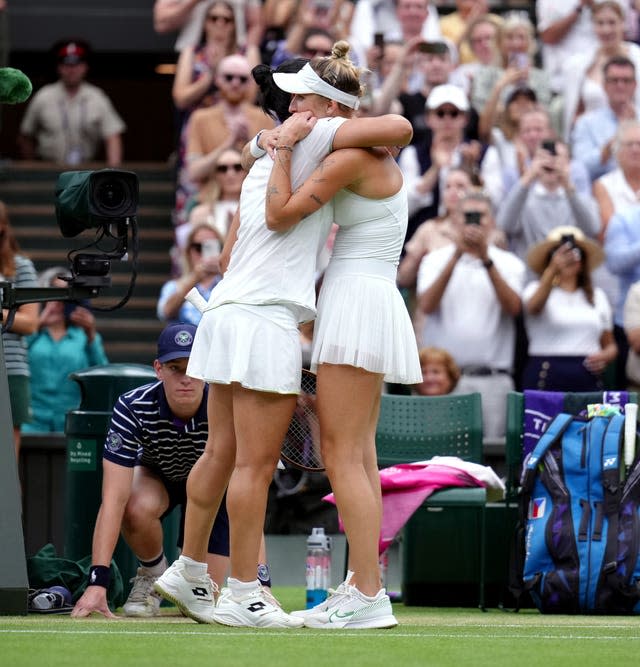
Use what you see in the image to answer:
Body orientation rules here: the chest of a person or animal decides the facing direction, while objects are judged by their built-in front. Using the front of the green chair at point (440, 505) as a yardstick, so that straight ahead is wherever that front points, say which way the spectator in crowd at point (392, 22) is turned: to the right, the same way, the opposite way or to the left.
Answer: the same way

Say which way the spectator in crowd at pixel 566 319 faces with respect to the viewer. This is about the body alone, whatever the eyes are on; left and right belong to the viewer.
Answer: facing the viewer

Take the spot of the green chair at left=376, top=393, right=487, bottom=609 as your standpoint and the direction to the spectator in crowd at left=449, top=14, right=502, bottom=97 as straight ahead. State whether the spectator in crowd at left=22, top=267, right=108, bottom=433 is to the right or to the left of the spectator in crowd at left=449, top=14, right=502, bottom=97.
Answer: left

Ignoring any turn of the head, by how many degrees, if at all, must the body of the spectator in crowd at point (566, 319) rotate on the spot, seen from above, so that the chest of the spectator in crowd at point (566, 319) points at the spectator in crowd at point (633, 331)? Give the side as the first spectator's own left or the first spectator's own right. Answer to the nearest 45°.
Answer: approximately 135° to the first spectator's own left

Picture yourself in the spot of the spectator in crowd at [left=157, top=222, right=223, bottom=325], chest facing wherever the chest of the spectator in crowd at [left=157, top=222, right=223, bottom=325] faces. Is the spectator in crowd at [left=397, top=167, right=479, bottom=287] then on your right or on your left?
on your left

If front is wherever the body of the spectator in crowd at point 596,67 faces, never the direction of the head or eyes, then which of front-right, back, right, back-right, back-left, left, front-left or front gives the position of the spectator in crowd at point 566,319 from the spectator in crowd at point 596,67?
front

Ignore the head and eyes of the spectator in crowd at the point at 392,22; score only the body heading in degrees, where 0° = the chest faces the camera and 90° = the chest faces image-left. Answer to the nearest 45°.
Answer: approximately 0°

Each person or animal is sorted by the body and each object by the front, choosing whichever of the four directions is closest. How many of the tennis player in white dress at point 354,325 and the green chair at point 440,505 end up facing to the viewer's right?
0

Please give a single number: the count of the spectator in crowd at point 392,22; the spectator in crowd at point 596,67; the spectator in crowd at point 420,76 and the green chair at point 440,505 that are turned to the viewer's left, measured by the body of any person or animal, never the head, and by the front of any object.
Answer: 0

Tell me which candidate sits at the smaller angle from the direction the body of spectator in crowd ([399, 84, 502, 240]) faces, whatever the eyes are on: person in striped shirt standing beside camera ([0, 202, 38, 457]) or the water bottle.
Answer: the water bottle

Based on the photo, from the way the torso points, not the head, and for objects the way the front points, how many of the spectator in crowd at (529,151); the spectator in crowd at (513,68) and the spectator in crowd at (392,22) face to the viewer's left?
0

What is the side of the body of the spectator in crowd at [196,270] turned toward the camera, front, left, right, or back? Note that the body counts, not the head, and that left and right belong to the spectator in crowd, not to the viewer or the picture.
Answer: front

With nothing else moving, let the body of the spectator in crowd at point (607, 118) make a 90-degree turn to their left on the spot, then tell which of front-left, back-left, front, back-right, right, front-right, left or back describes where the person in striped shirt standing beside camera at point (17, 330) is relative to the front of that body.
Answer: back-right

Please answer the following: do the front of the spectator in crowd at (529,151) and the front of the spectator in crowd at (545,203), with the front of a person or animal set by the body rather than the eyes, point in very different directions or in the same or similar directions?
same or similar directions

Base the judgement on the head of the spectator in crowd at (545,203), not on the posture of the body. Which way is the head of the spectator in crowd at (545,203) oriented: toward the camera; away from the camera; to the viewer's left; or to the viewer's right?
toward the camera

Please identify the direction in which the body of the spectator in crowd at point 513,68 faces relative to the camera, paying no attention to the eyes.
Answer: toward the camera

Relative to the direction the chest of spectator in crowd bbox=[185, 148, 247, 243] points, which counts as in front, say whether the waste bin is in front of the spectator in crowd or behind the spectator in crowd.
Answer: in front

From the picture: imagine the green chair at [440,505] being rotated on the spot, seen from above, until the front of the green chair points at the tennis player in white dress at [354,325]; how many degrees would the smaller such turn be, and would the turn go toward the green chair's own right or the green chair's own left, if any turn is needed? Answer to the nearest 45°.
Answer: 0° — it already faces them

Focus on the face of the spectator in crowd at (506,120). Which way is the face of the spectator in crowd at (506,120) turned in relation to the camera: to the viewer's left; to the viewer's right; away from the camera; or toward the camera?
toward the camera

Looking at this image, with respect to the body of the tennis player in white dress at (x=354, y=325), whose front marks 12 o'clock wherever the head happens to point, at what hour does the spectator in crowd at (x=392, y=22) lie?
The spectator in crowd is roughly at 3 o'clock from the tennis player in white dress.

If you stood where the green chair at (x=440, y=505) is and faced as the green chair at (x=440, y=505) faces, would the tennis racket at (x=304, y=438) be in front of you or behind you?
in front
